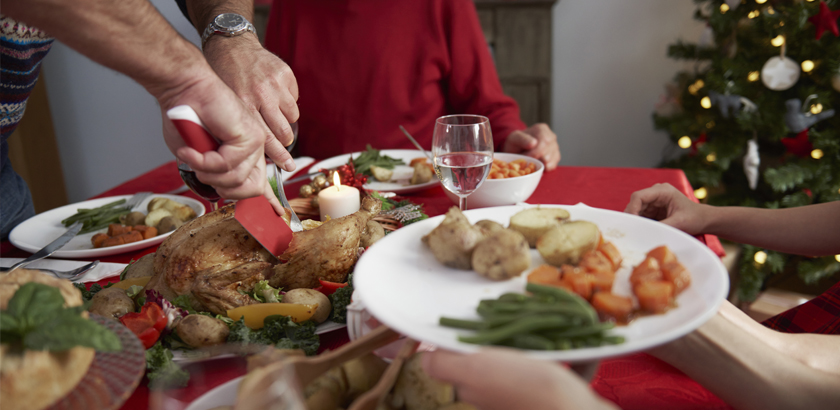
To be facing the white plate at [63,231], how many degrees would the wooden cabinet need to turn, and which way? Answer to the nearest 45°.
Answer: approximately 45° to its right

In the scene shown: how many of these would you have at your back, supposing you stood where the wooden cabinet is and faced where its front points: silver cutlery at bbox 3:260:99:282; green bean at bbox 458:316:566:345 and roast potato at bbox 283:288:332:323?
0

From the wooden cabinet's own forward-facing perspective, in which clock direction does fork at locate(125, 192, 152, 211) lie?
The fork is roughly at 1 o'clock from the wooden cabinet.

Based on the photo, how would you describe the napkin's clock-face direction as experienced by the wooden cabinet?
The napkin is roughly at 1 o'clock from the wooden cabinet.

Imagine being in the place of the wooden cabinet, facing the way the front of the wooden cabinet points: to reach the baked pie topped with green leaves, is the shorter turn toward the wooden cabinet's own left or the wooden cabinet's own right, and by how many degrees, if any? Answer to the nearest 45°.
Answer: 0° — it already faces it

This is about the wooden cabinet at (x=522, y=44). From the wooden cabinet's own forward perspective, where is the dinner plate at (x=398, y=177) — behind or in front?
in front

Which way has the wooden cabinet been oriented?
toward the camera

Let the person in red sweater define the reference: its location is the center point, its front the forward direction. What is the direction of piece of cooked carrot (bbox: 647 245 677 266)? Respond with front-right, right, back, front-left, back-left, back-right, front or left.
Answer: front

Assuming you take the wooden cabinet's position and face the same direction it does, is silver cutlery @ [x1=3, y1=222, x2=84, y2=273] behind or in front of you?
in front

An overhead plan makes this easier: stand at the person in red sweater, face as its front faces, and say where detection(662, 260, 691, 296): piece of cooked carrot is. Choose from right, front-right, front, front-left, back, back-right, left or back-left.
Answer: front

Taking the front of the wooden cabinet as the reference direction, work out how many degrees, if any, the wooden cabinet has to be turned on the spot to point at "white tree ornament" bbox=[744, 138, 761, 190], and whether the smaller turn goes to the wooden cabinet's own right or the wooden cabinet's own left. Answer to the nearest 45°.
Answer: approximately 45° to the wooden cabinet's own left

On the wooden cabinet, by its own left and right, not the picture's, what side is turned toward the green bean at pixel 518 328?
front

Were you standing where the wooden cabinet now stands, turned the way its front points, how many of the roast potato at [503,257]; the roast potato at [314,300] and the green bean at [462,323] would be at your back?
0

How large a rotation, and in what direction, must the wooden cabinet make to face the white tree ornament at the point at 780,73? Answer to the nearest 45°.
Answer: approximately 45° to its left

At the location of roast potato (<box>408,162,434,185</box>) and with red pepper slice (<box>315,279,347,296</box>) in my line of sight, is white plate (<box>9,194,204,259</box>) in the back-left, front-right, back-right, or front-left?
front-right

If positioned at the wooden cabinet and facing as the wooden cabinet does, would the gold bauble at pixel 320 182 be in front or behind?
in front

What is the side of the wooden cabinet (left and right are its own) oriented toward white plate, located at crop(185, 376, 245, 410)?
front
